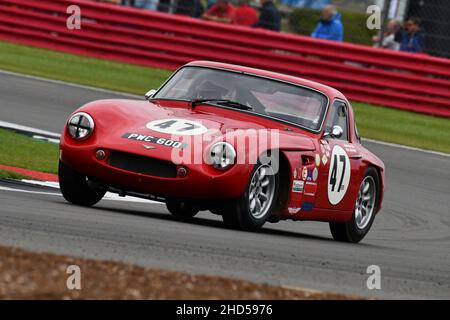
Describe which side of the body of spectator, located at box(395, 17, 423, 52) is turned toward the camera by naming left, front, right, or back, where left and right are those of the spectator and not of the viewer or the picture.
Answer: front

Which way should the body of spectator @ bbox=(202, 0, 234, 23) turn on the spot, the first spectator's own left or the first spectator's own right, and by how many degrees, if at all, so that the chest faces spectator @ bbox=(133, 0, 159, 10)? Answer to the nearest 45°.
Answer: approximately 135° to the first spectator's own right

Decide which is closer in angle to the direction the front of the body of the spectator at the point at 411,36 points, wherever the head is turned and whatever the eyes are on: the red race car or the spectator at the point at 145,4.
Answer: the red race car

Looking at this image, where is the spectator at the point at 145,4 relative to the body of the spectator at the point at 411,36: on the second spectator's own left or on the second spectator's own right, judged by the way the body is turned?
on the second spectator's own right

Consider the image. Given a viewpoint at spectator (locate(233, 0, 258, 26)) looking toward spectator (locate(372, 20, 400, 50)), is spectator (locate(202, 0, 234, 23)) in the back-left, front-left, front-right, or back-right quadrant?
back-right

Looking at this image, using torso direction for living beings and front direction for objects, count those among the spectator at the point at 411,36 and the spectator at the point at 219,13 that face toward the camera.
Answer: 2

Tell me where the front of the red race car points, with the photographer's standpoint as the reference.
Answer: facing the viewer and to the left of the viewer

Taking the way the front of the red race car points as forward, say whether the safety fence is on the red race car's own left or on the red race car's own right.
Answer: on the red race car's own right

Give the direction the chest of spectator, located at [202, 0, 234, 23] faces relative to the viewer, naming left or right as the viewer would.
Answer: facing the viewer

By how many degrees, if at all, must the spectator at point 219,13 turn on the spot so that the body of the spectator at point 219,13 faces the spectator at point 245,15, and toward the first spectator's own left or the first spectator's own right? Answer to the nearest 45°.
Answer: approximately 90° to the first spectator's own left

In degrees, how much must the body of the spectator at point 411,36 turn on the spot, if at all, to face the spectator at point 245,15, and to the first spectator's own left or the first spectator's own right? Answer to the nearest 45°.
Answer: approximately 90° to the first spectator's own right

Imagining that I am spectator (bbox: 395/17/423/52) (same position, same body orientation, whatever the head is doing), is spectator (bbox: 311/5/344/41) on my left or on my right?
on my right
